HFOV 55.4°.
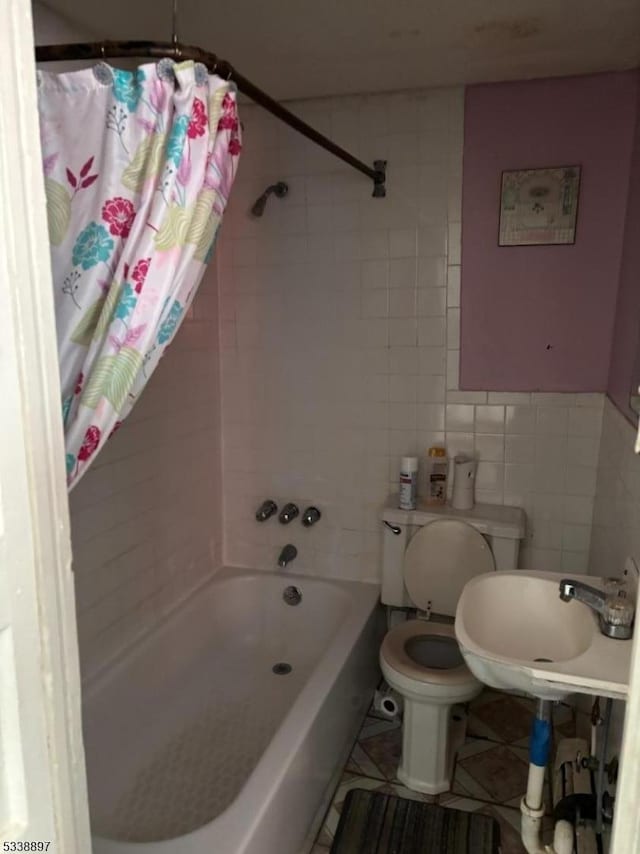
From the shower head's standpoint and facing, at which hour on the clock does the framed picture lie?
The framed picture is roughly at 8 o'clock from the shower head.

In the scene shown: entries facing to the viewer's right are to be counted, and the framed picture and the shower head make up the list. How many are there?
0

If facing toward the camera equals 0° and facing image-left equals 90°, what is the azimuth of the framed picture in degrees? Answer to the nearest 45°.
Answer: approximately 0°

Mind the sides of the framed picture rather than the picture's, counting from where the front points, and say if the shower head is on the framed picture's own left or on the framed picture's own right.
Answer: on the framed picture's own right

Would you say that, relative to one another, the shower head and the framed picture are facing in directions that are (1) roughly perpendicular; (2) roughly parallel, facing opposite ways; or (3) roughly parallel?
roughly parallel

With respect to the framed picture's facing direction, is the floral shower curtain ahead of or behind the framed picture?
ahead

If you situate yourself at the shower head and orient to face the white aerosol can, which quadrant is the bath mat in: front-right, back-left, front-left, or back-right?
front-right
